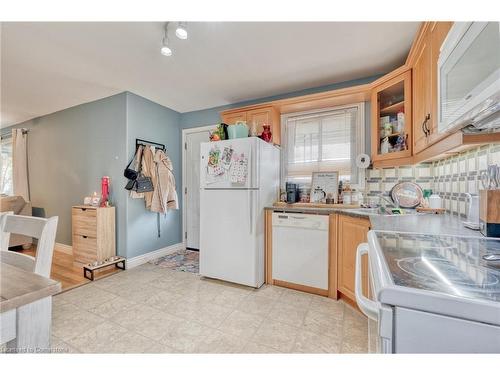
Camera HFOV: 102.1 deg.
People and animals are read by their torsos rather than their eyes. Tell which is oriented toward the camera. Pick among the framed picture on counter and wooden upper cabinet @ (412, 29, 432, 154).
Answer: the framed picture on counter

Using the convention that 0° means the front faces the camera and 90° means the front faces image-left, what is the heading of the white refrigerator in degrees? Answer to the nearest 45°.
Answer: approximately 45°

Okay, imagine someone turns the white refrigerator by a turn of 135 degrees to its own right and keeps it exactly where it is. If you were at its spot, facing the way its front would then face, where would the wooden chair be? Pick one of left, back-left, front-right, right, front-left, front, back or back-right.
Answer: back-left

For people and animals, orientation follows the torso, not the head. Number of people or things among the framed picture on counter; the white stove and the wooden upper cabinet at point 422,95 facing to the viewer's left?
2

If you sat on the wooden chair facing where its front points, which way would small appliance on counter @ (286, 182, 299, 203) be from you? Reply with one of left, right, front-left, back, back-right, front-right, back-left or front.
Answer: back-left

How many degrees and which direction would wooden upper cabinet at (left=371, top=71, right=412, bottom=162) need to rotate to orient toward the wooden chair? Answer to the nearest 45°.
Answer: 0° — it already faces it

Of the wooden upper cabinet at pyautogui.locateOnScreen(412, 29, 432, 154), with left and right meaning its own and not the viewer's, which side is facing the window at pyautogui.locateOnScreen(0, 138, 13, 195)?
front

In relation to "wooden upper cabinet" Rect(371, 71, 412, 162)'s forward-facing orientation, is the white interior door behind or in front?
in front

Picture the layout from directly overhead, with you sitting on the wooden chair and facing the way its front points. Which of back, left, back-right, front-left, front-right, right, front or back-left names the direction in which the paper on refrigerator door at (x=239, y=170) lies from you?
back-left

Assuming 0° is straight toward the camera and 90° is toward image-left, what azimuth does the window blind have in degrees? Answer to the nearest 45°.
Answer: approximately 45°

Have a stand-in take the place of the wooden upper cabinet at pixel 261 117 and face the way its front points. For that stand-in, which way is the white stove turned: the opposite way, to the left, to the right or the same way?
to the right

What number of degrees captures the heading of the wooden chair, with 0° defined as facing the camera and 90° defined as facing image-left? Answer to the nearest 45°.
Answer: approximately 45°

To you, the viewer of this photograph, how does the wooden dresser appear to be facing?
facing the viewer and to the left of the viewer

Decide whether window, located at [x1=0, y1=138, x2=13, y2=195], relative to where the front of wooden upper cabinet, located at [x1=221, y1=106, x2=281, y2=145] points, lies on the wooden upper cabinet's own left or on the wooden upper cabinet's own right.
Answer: on the wooden upper cabinet's own right

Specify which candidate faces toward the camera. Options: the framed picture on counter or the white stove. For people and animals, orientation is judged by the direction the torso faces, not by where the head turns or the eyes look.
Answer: the framed picture on counter

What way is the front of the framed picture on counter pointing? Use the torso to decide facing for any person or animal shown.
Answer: toward the camera

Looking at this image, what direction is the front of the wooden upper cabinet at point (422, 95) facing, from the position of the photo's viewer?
facing to the left of the viewer

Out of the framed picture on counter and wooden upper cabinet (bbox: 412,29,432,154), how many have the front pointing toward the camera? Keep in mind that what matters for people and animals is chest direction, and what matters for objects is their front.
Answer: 1

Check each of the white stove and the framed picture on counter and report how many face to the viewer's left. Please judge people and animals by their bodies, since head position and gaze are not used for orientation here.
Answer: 1
